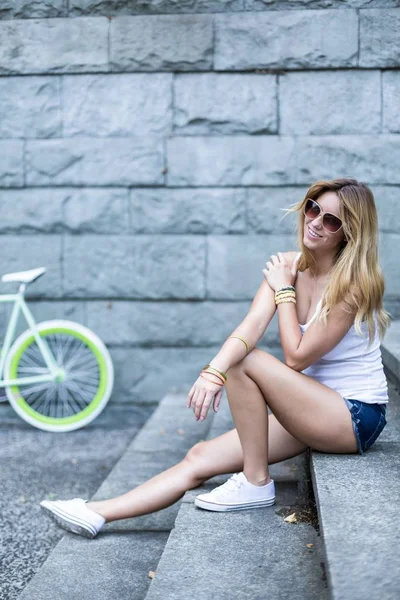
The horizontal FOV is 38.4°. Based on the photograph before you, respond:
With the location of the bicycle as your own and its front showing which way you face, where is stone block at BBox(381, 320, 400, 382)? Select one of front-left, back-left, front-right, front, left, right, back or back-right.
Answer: back-left

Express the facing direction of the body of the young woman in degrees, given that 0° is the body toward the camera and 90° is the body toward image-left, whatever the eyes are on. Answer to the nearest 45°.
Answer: approximately 45°

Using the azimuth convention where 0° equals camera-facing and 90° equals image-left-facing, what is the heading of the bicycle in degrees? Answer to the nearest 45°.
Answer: approximately 90°

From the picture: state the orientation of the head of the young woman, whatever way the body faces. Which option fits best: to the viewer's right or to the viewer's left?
to the viewer's left

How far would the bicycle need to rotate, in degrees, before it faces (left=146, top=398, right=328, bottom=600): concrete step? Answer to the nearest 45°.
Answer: approximately 90° to its left

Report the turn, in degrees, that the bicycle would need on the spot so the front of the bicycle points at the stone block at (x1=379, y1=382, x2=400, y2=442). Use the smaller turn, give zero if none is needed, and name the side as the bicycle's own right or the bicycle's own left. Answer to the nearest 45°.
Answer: approximately 135° to the bicycle's own left
